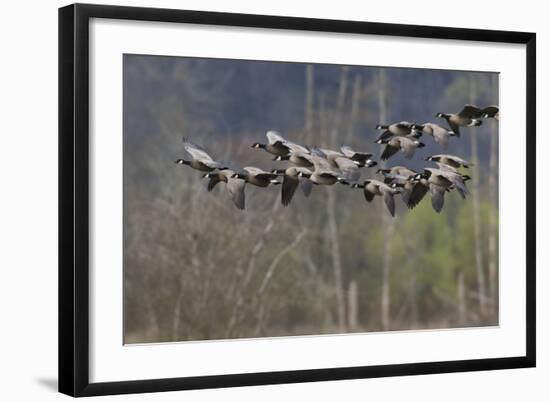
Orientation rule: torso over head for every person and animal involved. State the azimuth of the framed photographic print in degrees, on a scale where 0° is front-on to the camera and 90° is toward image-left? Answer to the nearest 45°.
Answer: approximately 315°
